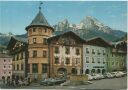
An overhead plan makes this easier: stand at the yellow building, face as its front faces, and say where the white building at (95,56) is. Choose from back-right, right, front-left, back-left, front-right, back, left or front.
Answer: back-left

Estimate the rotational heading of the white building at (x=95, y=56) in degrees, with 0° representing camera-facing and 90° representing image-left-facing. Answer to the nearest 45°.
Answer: approximately 0°

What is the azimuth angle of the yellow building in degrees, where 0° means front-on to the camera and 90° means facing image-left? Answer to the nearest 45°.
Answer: approximately 45°

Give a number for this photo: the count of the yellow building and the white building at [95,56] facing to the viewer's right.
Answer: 0

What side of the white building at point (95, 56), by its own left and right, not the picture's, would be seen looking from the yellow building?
right

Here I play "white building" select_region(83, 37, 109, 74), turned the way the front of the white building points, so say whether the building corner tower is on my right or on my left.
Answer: on my right
